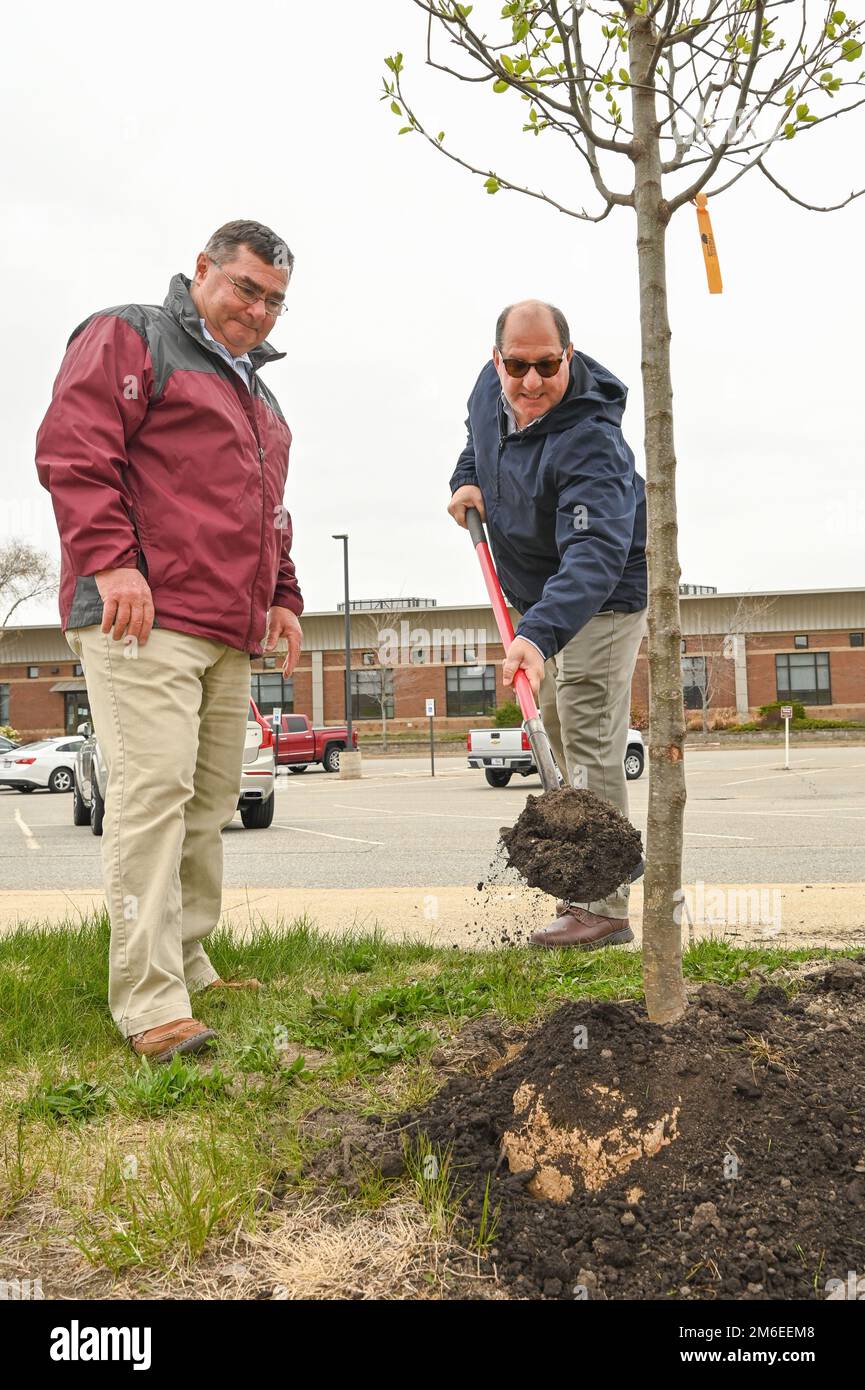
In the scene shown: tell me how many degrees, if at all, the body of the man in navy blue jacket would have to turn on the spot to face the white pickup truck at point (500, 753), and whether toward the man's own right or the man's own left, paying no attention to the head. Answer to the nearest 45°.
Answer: approximately 135° to the man's own right

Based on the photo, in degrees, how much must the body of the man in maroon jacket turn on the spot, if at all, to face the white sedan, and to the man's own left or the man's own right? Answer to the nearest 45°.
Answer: approximately 135° to the man's own left

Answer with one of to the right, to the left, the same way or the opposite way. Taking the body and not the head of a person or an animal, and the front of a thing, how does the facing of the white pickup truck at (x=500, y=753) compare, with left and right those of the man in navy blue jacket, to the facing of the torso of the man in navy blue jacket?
the opposite way

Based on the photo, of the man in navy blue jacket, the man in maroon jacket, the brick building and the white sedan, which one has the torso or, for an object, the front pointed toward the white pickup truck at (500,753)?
the brick building

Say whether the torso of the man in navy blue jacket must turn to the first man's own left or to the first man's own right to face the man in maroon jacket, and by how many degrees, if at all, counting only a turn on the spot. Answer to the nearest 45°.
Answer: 0° — they already face them

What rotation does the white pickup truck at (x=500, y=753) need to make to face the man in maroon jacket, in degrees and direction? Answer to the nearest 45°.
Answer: approximately 135° to its right

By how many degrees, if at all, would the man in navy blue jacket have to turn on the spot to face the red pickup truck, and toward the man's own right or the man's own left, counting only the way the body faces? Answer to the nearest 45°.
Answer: approximately 135° to the man's own right

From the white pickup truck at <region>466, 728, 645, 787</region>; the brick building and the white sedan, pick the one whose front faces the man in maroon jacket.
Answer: the brick building

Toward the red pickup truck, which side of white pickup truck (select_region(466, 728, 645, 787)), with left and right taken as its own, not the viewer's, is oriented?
left
